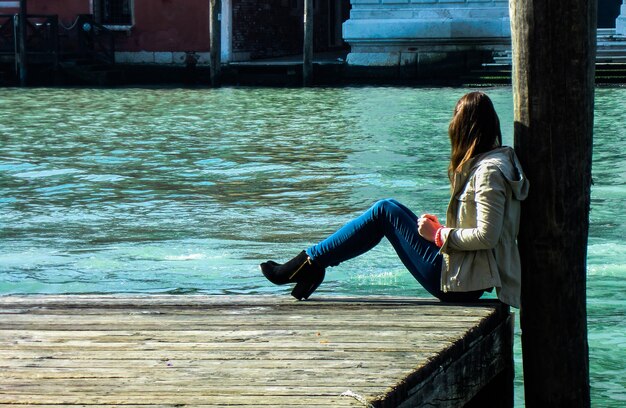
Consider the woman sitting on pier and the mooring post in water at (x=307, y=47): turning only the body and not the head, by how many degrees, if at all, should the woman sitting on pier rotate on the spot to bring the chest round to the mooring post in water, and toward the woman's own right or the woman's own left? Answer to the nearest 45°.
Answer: approximately 90° to the woman's own right

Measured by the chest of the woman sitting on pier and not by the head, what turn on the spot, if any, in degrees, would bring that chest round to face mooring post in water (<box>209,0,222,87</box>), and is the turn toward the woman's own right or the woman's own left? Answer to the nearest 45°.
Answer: approximately 90° to the woman's own right

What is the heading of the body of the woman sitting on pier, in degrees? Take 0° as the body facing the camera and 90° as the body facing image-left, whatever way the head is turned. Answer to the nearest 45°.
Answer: approximately 90°

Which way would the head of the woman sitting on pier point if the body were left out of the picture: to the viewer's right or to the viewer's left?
to the viewer's left

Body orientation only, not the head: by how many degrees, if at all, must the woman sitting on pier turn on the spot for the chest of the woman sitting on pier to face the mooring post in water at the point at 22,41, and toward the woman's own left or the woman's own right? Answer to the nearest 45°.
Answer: approximately 90° to the woman's own right
